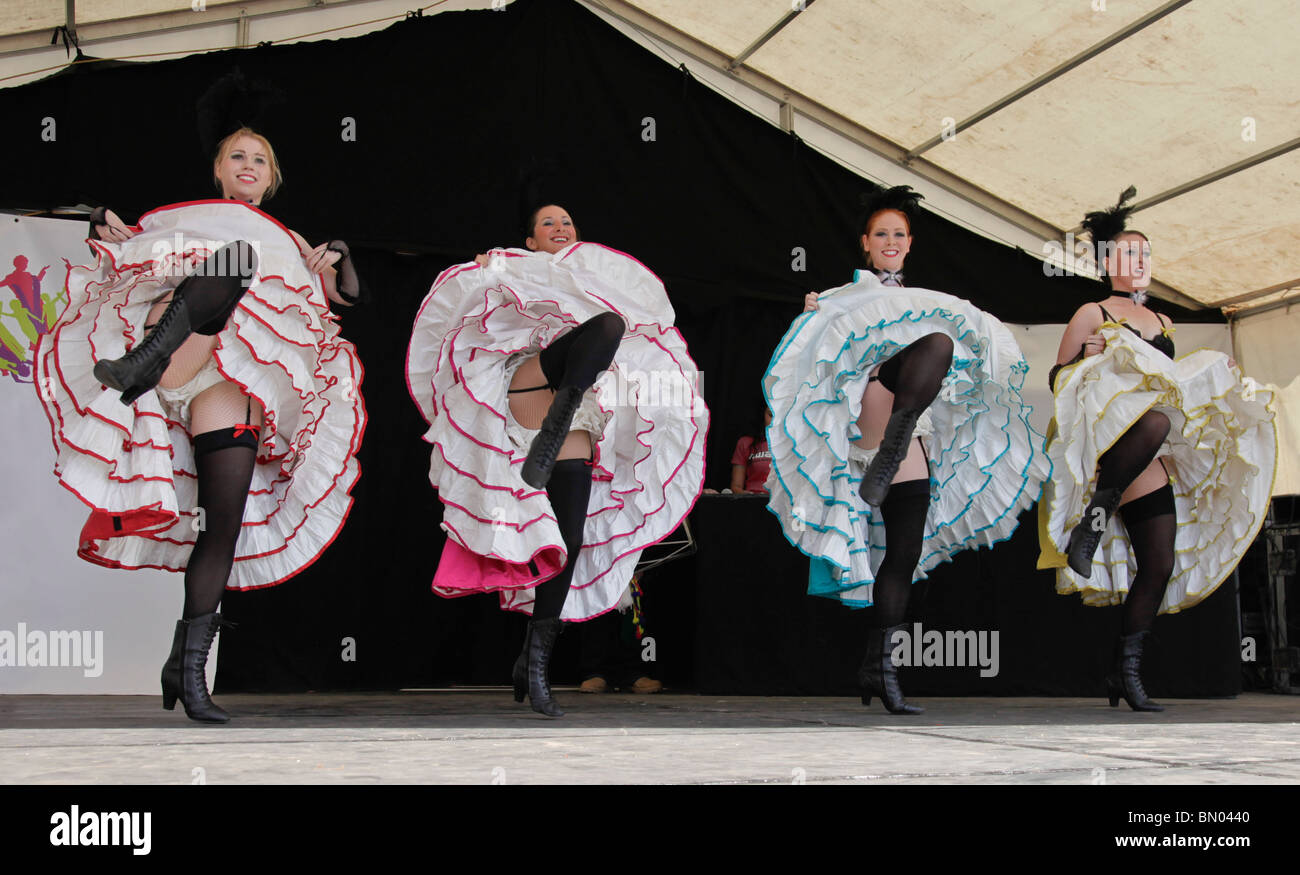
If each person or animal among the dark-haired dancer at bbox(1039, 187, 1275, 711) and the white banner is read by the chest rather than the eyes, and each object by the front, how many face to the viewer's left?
0

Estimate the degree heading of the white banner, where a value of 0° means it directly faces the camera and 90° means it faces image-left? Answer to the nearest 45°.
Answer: approximately 0°

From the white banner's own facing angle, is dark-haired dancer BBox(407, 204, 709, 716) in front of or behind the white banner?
in front

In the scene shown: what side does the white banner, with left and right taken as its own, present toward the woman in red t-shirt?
left

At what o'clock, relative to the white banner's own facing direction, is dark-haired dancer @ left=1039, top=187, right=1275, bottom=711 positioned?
The dark-haired dancer is roughly at 10 o'clock from the white banner.

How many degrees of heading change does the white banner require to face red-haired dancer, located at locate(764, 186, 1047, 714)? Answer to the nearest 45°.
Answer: approximately 45° to its left

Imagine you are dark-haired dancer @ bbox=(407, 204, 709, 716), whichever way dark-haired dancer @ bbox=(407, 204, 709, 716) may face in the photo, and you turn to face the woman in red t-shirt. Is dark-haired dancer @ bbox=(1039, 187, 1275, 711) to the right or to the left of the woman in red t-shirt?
right

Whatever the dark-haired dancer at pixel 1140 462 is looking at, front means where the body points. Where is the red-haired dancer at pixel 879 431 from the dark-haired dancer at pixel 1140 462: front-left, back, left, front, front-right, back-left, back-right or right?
right
